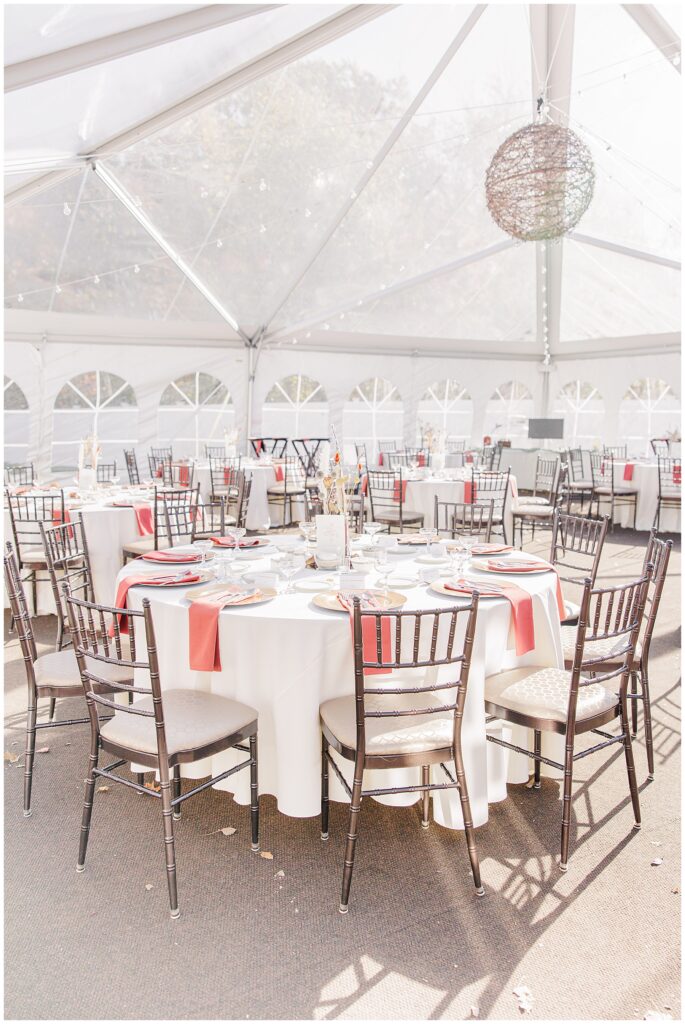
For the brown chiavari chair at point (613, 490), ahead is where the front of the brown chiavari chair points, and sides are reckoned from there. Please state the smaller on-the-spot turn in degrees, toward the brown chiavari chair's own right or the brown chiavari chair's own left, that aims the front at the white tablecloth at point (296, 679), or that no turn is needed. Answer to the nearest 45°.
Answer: approximately 135° to the brown chiavari chair's own right

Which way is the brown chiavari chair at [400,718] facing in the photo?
away from the camera

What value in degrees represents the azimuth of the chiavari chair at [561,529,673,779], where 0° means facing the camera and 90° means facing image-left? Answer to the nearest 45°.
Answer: approximately 90°

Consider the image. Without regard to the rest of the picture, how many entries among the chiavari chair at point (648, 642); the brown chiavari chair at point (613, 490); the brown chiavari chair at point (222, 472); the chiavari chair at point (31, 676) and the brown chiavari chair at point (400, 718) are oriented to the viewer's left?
1

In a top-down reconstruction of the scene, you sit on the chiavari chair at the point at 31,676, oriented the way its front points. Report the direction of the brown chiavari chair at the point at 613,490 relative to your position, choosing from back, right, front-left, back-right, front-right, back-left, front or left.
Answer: front-left

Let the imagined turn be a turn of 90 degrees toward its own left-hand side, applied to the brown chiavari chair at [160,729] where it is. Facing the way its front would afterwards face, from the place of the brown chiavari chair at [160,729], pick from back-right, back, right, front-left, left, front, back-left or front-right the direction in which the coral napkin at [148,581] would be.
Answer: front-right

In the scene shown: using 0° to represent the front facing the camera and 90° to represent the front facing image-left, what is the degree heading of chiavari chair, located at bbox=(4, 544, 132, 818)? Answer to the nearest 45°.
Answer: approximately 270°

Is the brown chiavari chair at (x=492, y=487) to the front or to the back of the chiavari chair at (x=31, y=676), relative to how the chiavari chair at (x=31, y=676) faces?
to the front

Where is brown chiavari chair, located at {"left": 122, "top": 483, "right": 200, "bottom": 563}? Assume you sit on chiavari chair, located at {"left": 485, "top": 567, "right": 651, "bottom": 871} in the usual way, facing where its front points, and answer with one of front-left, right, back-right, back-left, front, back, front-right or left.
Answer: front

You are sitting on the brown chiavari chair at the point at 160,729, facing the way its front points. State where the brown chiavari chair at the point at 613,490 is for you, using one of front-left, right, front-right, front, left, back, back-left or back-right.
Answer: front

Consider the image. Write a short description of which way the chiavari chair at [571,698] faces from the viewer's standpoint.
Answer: facing away from the viewer and to the left of the viewer

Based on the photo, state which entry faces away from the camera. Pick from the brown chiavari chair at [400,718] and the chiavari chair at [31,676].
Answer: the brown chiavari chair

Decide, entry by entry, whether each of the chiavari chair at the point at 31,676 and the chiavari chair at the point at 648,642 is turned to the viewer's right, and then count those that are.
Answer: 1

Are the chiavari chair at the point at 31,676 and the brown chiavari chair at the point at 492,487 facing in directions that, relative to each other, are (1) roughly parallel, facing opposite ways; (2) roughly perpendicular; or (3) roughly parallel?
roughly perpendicular

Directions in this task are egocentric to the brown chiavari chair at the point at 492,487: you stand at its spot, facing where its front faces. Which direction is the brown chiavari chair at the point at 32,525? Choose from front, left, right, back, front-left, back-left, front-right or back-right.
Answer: left

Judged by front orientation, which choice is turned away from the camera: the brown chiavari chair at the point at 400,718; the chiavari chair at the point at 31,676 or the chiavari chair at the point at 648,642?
the brown chiavari chair

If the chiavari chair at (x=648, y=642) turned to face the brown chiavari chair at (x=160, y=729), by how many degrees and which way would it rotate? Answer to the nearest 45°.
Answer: approximately 45° to its left

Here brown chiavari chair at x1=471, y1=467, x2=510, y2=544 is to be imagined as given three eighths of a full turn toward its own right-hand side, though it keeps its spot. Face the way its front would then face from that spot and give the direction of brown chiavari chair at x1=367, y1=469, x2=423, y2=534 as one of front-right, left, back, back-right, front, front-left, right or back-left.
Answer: back

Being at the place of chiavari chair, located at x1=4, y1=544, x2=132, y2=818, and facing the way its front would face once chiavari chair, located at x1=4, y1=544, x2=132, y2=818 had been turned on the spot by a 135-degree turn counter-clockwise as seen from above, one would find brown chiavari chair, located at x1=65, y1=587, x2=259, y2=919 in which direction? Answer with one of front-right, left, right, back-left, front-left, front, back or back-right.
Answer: back

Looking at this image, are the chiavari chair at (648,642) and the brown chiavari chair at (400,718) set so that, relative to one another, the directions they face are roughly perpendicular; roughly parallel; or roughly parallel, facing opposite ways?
roughly perpendicular

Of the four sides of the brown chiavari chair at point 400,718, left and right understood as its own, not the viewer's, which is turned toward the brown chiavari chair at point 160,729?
left
